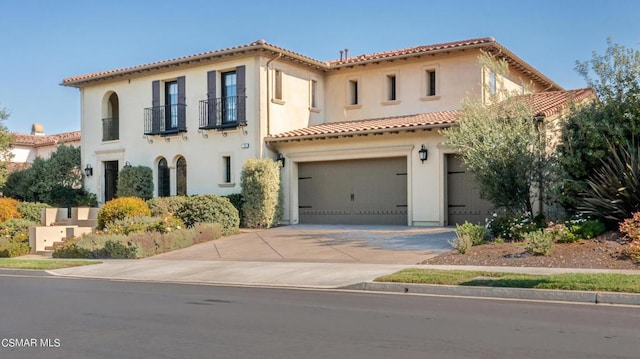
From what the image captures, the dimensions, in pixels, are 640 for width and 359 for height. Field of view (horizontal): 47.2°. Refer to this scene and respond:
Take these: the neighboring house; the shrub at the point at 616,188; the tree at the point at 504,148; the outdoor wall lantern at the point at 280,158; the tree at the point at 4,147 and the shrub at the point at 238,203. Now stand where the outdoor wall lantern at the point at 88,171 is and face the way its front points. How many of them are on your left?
4

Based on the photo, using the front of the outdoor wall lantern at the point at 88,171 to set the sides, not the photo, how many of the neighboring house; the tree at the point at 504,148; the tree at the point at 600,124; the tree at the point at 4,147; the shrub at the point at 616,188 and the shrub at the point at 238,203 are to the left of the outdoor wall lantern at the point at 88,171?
4

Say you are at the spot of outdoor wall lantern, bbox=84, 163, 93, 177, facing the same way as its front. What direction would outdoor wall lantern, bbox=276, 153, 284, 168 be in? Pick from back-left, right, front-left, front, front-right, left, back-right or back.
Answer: left

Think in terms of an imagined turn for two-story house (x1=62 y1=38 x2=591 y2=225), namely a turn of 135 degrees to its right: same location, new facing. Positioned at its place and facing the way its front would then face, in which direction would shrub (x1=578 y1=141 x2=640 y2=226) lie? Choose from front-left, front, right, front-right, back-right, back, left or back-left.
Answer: back-right

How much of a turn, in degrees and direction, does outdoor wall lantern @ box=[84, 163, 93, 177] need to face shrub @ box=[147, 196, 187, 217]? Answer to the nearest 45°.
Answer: approximately 45° to its left

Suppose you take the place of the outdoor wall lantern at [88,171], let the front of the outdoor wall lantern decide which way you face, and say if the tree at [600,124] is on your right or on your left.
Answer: on your left

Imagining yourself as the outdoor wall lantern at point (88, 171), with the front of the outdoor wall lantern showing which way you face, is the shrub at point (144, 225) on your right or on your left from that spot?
on your left

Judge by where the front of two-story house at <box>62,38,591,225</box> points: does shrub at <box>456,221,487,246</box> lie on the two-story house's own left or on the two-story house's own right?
on the two-story house's own left

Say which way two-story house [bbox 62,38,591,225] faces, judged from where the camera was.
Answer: facing the viewer and to the left of the viewer

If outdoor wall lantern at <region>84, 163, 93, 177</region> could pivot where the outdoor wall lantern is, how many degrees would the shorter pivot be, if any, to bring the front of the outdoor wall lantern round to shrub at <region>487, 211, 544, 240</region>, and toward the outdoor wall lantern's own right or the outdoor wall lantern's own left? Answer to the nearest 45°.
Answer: approximately 90° to the outdoor wall lantern's own left

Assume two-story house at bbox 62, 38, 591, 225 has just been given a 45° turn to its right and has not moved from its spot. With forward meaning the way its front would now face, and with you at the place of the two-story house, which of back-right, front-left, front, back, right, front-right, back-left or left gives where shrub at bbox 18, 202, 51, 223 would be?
front

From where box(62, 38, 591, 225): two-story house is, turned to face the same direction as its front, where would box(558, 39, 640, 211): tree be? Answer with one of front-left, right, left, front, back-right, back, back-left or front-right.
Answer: left

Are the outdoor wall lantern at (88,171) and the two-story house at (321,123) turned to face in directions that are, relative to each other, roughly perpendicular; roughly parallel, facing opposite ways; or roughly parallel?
roughly parallel

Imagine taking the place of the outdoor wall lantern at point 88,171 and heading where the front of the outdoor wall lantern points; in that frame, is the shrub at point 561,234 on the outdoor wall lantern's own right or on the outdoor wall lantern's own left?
on the outdoor wall lantern's own left

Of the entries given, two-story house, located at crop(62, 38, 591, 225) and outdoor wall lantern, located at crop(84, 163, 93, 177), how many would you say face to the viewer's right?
0

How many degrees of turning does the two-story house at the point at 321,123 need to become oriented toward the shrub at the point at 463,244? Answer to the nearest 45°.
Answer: approximately 45° to its left

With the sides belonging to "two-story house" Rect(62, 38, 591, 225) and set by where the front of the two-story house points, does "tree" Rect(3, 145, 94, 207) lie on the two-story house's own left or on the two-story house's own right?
on the two-story house's own right
